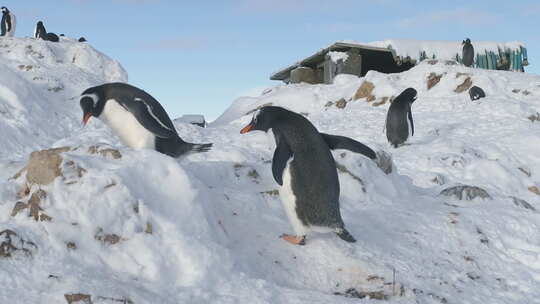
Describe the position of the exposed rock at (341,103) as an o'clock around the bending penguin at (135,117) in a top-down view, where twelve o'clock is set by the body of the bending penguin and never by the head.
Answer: The exposed rock is roughly at 4 o'clock from the bending penguin.

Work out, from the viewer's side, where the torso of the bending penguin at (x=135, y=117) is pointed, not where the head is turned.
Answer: to the viewer's left

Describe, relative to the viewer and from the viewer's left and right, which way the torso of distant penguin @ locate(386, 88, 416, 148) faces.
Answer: facing away from the viewer and to the right of the viewer

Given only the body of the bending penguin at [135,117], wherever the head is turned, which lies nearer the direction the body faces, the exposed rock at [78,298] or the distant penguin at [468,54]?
the exposed rock

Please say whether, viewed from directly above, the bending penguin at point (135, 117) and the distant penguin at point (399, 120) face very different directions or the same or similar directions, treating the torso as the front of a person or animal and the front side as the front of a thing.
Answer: very different directions

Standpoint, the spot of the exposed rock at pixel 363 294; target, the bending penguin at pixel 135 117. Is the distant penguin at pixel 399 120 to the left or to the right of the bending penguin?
right

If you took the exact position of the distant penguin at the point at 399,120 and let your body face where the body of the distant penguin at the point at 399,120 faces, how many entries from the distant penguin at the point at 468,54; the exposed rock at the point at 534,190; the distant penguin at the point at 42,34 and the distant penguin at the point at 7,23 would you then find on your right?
1

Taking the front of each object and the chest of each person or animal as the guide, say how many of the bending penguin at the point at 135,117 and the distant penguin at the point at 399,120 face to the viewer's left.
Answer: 1

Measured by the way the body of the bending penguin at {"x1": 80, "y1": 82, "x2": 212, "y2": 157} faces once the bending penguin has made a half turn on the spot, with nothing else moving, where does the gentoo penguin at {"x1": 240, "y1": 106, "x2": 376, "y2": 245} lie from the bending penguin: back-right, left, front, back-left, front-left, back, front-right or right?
front-right

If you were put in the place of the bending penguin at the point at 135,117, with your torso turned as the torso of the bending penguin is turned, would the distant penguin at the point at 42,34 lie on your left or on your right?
on your right

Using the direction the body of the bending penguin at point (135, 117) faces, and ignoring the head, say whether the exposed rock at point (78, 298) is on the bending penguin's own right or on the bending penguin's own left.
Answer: on the bending penguin's own left
